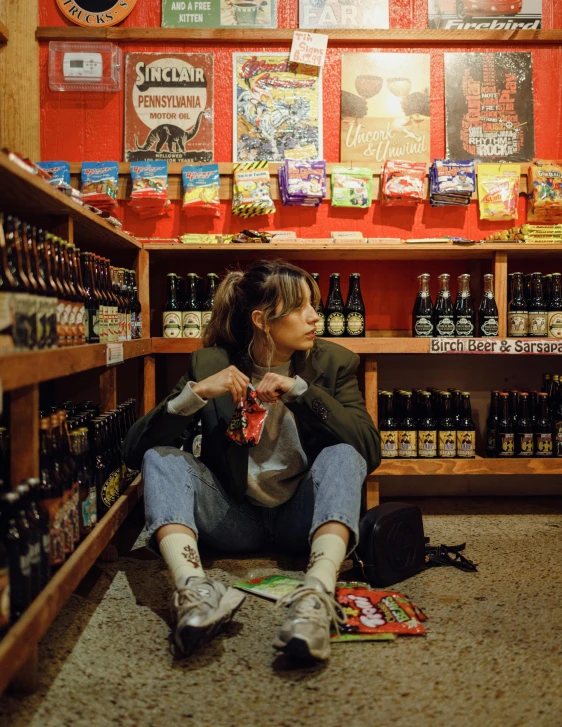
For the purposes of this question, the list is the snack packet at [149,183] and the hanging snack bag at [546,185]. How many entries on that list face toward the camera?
2

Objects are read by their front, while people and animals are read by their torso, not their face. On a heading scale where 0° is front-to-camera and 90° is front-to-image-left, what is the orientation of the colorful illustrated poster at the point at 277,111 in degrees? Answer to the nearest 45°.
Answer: approximately 0°

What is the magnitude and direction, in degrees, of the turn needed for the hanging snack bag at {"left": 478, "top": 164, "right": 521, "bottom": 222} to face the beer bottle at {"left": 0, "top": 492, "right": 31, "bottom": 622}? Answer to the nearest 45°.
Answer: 0° — it already faces it

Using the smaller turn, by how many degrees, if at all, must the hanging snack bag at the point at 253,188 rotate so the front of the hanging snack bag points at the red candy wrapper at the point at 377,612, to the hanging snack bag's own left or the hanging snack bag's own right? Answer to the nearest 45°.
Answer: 0° — it already faces it

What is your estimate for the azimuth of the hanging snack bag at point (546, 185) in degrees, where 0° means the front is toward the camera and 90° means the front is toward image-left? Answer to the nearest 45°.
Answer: approximately 0°
